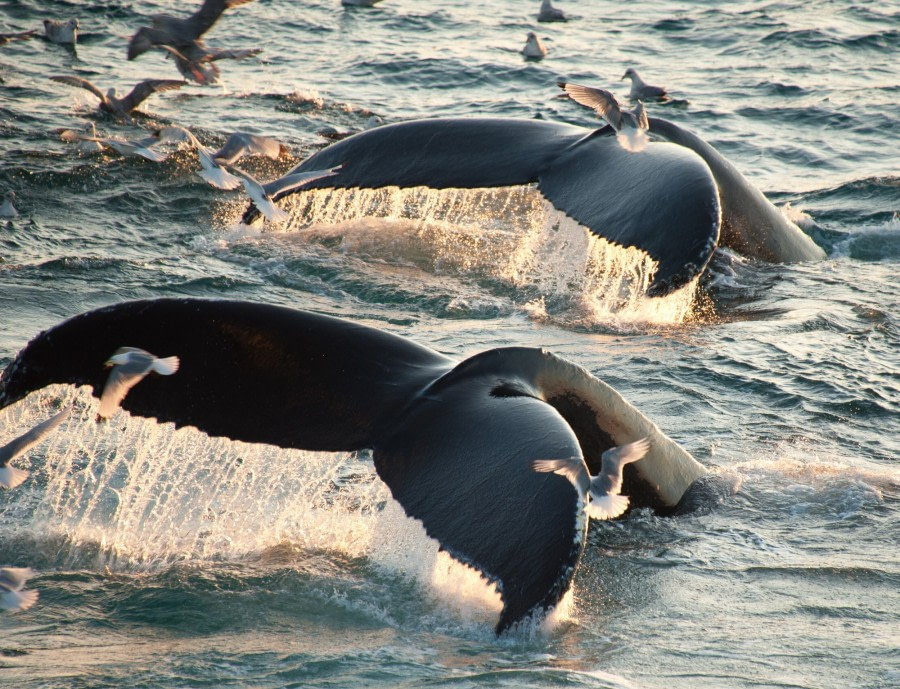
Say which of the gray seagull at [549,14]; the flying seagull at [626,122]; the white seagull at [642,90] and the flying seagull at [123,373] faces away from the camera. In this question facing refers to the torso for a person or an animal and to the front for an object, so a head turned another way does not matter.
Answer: the flying seagull at [626,122]

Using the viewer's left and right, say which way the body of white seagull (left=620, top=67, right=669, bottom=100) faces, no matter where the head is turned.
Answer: facing to the left of the viewer

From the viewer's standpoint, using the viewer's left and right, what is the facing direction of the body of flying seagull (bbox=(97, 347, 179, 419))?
facing to the left of the viewer

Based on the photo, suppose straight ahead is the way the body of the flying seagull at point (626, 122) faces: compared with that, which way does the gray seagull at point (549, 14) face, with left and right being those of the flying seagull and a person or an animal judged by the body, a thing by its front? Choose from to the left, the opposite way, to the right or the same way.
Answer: to the left

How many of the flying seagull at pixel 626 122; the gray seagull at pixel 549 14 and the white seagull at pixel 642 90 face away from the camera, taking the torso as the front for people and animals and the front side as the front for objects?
1

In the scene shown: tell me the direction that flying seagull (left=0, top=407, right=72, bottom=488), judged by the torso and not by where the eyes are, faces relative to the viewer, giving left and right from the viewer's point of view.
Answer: facing away from the viewer and to the left of the viewer

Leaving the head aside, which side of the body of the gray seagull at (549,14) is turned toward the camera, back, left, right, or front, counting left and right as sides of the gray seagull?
left

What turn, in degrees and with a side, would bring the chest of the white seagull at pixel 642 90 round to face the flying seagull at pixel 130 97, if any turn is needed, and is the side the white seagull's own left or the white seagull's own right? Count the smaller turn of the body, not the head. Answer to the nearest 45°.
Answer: approximately 45° to the white seagull's own left

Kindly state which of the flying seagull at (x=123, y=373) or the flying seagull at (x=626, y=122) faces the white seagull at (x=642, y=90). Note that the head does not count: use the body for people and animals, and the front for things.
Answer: the flying seagull at (x=626, y=122)

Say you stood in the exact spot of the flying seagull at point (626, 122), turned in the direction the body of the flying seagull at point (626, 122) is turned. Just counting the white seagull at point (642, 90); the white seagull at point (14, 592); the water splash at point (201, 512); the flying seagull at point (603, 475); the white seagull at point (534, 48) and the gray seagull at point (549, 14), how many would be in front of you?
3
